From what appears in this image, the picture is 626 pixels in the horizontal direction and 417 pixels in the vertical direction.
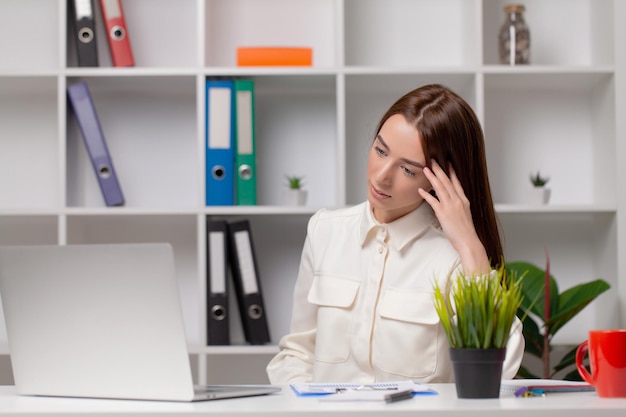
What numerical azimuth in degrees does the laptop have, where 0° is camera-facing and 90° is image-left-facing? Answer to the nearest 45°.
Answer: approximately 225°

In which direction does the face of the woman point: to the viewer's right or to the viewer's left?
to the viewer's left

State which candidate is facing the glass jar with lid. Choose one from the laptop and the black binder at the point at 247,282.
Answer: the laptop

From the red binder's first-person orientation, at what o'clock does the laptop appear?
The laptop is roughly at 12 o'clock from the red binder.

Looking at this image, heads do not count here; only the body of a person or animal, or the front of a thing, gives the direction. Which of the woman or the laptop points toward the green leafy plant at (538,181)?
the laptop

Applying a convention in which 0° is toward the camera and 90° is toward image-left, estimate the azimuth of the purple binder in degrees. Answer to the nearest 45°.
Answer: approximately 0°

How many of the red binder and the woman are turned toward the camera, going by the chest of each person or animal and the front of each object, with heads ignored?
2
